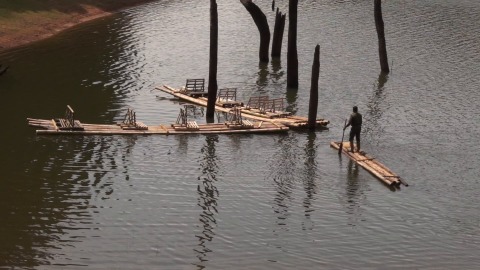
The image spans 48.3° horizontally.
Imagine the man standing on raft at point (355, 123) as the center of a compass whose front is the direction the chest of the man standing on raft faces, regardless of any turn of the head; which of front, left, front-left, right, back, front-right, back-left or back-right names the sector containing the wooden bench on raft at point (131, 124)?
front-left

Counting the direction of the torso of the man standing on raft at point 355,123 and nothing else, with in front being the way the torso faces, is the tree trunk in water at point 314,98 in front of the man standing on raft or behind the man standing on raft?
in front

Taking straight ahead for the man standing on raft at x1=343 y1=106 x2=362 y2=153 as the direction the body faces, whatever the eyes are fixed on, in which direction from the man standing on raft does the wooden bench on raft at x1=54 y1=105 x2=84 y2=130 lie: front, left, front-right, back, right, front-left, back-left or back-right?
front-left

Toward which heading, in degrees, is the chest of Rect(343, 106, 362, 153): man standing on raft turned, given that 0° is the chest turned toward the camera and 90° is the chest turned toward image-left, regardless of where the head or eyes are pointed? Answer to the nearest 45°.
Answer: approximately 135°
